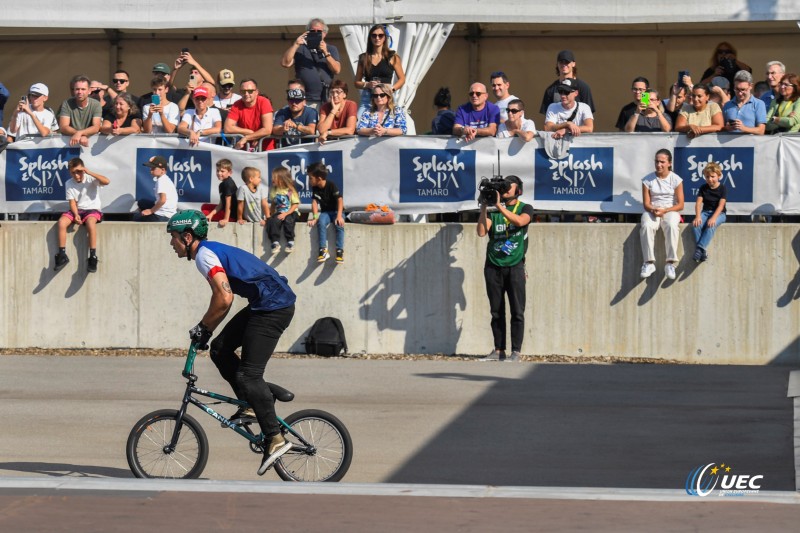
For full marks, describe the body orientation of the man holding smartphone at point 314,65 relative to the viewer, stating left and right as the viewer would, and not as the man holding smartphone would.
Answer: facing the viewer

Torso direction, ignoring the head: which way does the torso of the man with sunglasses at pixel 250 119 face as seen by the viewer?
toward the camera

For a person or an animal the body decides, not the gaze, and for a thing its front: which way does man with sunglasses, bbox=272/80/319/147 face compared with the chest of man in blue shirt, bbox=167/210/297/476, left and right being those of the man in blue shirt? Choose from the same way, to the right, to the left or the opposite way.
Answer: to the left

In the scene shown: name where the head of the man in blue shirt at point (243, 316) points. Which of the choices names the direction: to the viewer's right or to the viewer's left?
to the viewer's left

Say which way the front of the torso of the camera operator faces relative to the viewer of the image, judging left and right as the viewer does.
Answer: facing the viewer and to the left of the viewer

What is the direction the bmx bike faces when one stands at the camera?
facing to the left of the viewer

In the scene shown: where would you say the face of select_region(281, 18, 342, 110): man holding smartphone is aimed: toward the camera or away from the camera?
toward the camera

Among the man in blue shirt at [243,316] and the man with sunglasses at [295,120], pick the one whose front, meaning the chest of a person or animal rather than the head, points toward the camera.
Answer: the man with sunglasses

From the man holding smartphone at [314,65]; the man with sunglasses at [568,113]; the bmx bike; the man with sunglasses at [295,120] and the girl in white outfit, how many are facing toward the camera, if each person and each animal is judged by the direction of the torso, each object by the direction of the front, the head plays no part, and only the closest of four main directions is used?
4

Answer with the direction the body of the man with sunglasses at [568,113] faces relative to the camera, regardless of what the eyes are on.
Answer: toward the camera

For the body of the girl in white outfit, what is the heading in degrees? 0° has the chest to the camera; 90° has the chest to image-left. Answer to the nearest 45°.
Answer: approximately 0°

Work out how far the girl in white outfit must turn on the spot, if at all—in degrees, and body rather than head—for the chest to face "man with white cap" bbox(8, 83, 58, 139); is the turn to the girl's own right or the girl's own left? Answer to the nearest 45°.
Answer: approximately 90° to the girl's own right

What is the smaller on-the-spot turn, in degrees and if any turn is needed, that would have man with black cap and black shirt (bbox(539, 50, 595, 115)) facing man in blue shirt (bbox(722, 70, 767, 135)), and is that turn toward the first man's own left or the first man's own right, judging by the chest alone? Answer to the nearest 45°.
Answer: approximately 90° to the first man's own left
